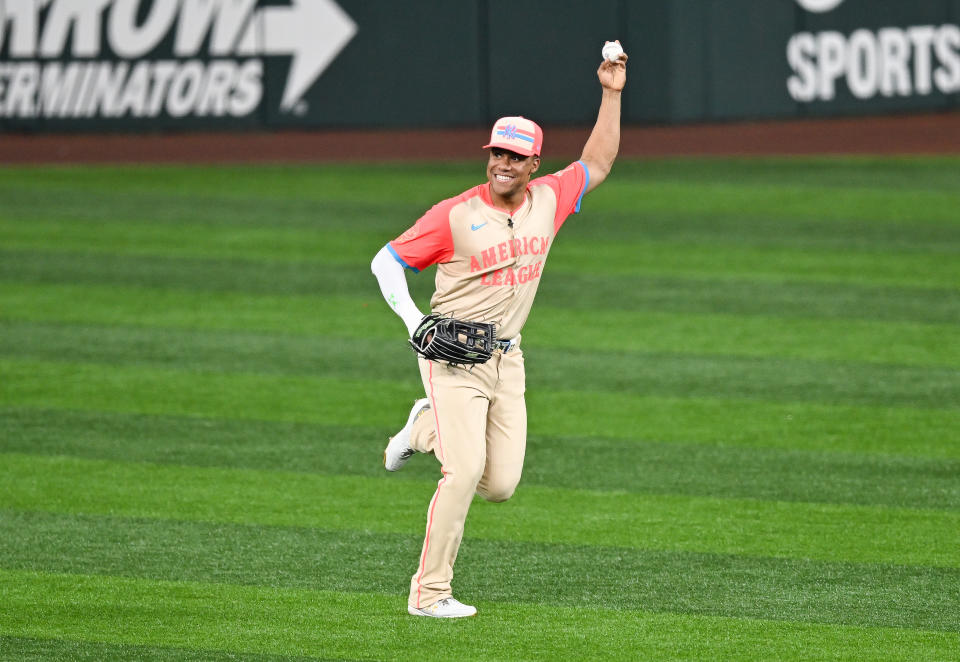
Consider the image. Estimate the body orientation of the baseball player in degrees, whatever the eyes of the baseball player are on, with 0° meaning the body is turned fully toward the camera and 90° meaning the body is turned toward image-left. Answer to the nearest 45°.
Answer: approximately 315°

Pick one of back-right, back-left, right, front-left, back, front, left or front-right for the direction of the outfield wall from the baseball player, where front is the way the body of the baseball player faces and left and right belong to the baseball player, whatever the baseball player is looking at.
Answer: back-left
